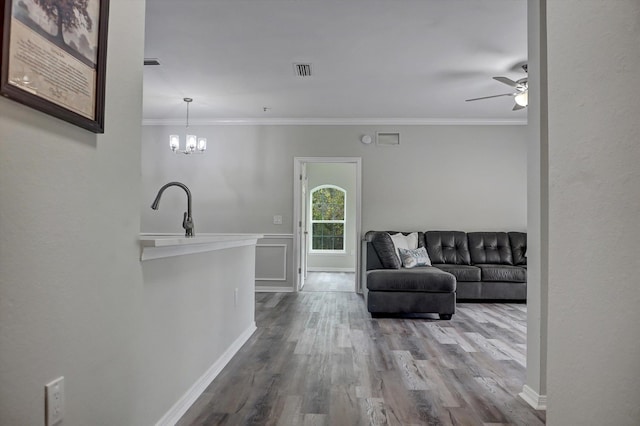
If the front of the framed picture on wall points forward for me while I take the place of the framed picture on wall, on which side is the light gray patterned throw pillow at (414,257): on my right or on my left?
on my left

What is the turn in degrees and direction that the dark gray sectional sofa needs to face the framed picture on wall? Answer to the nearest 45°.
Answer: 0° — it already faces it

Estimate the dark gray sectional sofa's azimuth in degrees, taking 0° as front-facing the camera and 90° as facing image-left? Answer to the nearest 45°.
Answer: approximately 0°

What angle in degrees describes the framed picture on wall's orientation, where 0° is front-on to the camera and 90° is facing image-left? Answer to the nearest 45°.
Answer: approximately 315°

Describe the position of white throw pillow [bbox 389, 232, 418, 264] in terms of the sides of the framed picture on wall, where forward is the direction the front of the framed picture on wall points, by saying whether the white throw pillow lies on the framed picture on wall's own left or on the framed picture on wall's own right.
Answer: on the framed picture on wall's own left

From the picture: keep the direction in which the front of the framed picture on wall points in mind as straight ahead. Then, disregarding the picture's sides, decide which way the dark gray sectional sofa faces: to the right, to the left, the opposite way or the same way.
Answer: to the right
